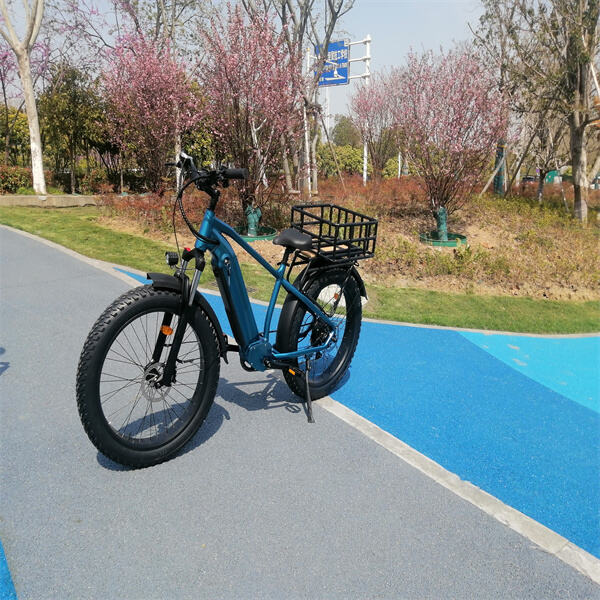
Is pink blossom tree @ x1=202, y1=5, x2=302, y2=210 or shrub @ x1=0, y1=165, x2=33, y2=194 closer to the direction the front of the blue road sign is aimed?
the pink blossom tree

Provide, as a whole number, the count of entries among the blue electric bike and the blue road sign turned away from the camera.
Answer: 0

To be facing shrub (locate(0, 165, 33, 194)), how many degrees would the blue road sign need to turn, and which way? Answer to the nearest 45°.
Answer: approximately 45° to its right

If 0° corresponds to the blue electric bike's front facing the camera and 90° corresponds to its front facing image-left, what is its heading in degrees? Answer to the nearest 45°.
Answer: approximately 45°

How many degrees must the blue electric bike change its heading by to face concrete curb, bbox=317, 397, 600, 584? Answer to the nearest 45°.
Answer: approximately 90° to its left

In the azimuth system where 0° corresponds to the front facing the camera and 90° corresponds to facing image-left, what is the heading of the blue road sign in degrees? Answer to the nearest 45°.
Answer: approximately 0°

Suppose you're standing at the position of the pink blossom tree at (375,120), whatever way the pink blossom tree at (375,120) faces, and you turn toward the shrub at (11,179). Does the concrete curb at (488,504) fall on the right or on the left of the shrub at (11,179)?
left

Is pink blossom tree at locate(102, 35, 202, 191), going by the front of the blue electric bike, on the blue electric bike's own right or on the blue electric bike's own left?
on the blue electric bike's own right

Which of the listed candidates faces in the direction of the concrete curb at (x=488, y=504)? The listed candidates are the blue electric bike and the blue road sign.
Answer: the blue road sign
